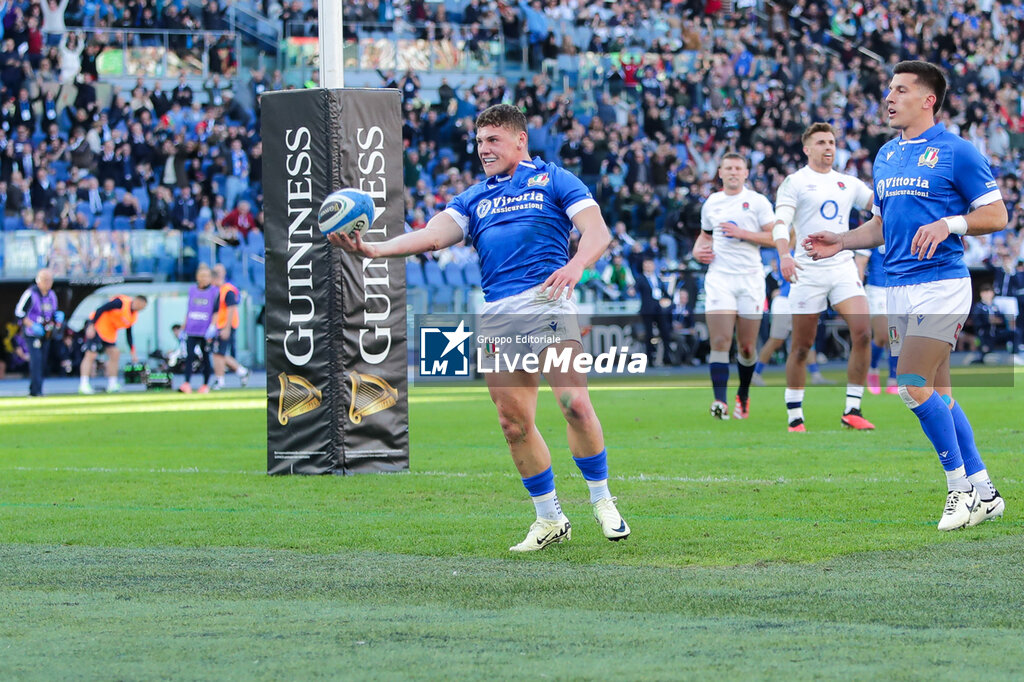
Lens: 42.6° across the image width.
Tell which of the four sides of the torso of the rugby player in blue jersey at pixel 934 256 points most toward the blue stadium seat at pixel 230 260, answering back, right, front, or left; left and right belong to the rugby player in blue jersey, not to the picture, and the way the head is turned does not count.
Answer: right

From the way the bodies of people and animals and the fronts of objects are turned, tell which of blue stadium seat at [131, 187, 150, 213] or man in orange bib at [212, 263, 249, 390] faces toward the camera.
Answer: the blue stadium seat

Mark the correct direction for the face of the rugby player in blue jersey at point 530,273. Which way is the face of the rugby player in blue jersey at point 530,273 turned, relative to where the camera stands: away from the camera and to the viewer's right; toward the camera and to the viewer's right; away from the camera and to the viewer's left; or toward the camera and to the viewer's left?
toward the camera and to the viewer's left

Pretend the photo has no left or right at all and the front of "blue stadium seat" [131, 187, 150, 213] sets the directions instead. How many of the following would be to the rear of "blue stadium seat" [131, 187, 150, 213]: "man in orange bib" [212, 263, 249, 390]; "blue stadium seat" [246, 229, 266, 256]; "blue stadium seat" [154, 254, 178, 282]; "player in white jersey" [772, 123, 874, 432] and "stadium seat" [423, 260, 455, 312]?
0

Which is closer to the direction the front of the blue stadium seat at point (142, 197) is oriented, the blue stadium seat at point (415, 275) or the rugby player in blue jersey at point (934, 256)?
the rugby player in blue jersey

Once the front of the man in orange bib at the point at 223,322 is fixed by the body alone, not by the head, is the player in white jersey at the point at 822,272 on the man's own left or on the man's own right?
on the man's own left

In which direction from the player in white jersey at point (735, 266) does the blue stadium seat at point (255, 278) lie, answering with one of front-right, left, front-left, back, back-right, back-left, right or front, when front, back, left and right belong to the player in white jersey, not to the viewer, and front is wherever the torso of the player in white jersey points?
back-right

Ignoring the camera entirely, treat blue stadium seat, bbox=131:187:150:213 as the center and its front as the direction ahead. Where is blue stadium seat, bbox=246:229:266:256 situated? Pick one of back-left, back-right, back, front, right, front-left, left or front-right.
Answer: front-left

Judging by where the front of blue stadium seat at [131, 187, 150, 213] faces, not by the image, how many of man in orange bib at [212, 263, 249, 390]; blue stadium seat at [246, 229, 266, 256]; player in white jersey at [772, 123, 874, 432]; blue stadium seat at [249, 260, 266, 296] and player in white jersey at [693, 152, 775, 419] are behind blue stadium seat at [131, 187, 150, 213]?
0

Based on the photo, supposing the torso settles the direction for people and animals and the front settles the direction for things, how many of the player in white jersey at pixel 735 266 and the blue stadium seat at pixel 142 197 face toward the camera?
2

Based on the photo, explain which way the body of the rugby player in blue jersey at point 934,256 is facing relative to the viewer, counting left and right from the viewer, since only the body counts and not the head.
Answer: facing the viewer and to the left of the viewer

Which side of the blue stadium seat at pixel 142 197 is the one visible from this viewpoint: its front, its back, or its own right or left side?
front

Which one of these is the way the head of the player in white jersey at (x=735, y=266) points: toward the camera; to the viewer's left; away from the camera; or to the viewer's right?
toward the camera

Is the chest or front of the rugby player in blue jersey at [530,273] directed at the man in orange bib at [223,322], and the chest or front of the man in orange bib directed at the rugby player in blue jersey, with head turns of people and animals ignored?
no

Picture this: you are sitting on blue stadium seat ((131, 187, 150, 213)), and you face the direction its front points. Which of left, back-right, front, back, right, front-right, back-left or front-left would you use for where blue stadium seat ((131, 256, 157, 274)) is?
front
